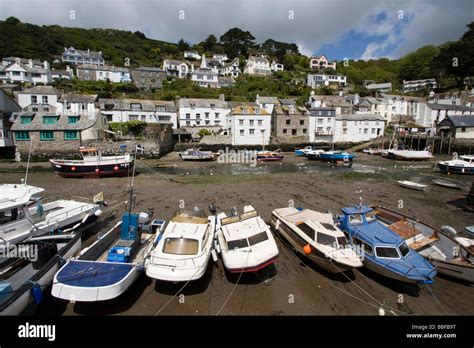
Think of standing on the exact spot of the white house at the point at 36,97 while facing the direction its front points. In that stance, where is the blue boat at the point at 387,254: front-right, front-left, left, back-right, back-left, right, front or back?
front

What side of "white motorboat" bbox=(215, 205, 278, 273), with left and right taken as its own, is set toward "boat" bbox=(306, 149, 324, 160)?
back

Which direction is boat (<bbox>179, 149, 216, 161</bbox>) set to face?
to the viewer's left

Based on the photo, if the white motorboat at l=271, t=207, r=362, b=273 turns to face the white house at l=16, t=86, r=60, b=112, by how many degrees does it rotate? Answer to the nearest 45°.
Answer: approximately 180°

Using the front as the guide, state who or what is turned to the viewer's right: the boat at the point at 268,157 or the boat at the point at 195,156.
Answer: the boat at the point at 268,157

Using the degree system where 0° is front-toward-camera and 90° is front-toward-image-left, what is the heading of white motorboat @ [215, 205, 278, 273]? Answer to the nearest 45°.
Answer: approximately 0°

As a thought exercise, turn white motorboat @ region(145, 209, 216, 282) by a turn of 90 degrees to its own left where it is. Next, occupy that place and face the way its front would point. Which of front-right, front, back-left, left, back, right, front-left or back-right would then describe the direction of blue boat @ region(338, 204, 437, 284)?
front

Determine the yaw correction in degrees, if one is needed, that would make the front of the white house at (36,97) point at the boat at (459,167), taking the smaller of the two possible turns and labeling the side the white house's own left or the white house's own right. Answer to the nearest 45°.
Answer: approximately 45° to the white house's own left

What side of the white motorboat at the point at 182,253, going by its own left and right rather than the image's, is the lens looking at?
front

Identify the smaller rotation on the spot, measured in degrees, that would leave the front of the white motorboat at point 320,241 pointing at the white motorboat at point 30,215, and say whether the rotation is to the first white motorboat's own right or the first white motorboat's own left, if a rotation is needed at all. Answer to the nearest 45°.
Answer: approximately 135° to the first white motorboat's own right

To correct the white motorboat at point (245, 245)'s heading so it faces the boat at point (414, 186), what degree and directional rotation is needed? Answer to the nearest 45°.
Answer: approximately 135° to its left
